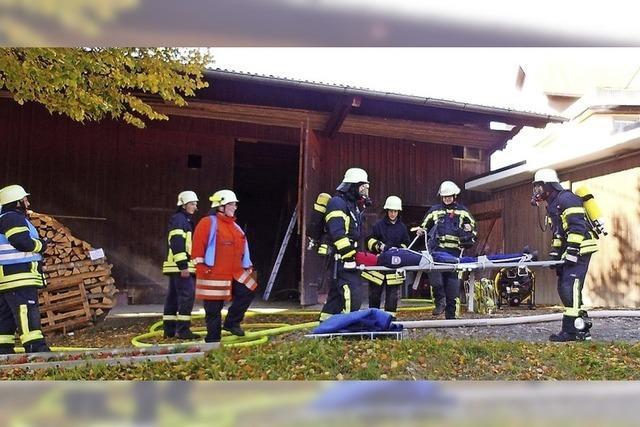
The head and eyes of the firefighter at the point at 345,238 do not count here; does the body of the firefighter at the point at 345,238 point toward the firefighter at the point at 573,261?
yes

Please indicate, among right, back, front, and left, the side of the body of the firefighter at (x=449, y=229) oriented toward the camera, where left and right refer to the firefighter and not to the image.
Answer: front

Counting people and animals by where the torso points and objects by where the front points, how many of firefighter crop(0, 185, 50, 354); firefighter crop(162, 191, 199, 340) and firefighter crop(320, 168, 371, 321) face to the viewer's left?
0

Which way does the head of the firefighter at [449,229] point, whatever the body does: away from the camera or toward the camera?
toward the camera

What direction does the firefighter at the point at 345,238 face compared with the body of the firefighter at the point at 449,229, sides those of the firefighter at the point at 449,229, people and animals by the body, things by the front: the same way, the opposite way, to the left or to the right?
to the left

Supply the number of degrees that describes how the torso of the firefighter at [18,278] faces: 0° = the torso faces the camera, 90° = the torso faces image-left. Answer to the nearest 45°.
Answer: approximately 270°

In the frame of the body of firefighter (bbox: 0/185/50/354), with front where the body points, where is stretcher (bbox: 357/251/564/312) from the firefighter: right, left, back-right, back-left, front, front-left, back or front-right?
front

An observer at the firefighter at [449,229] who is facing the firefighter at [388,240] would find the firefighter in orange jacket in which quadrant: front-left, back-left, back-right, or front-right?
front-left

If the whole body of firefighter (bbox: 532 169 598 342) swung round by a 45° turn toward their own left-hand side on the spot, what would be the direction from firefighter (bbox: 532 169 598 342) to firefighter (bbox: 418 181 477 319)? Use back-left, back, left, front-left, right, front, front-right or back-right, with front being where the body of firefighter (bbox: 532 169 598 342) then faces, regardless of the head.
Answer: right

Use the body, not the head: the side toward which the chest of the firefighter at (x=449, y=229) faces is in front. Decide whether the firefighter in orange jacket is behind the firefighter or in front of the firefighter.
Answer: in front

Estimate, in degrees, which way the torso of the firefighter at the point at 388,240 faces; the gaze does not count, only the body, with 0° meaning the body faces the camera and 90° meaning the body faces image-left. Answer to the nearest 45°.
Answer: approximately 0°

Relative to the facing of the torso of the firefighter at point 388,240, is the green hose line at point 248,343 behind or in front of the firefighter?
in front

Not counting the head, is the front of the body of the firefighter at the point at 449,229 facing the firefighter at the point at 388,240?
no

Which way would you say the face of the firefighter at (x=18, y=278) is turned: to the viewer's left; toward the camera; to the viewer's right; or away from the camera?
to the viewer's right

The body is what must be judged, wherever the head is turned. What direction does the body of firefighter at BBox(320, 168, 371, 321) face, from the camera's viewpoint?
to the viewer's right

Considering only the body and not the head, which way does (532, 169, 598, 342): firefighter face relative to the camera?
to the viewer's left

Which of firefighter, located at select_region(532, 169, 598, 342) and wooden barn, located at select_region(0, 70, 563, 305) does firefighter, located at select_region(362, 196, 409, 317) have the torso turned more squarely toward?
the firefighter

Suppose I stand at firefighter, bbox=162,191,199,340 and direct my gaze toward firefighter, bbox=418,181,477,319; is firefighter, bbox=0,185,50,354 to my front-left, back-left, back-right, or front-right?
back-right
